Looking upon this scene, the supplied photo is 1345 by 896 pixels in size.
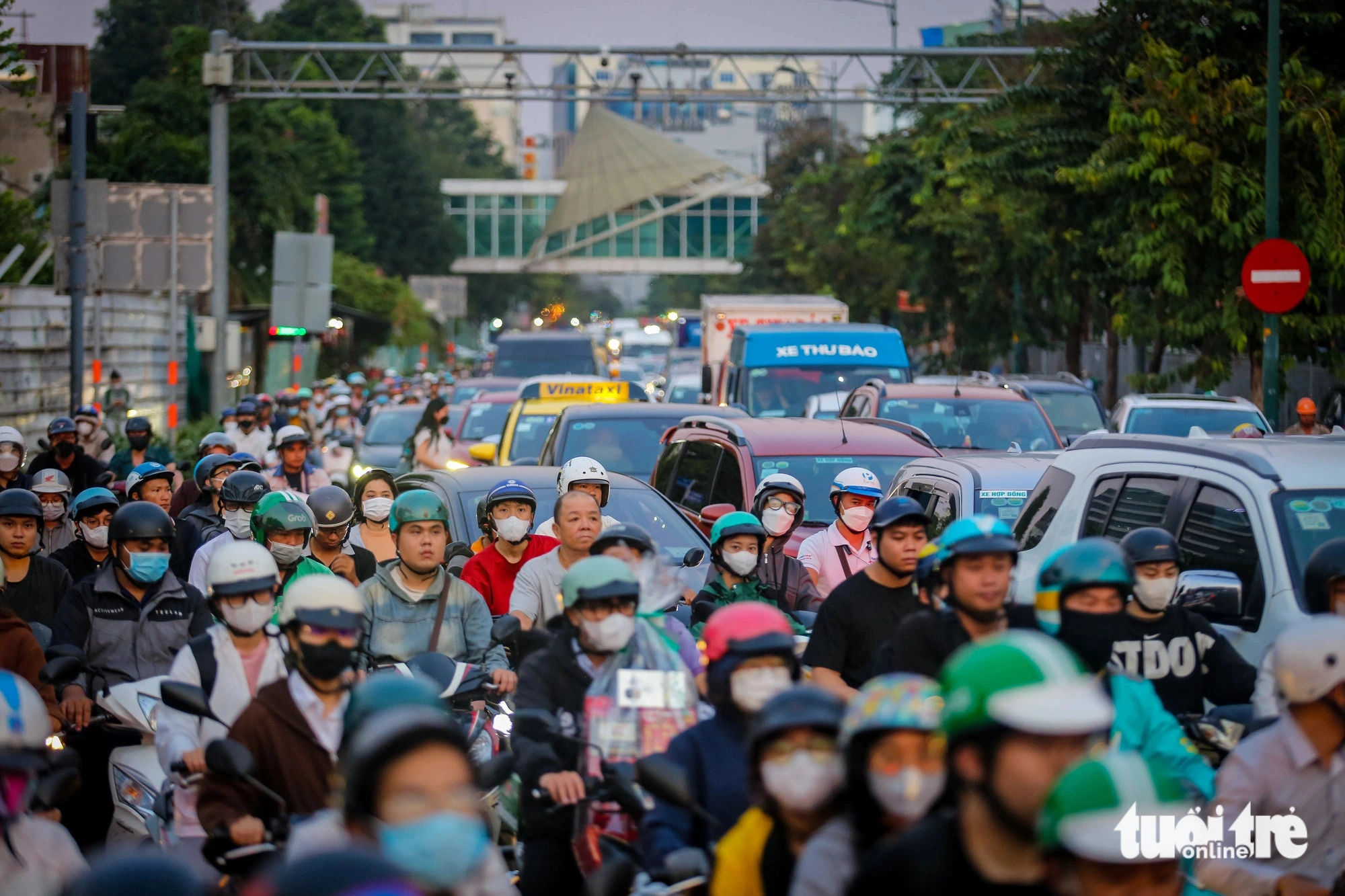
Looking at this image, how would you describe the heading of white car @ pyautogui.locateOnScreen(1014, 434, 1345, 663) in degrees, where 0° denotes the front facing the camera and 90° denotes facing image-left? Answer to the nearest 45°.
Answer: approximately 315°

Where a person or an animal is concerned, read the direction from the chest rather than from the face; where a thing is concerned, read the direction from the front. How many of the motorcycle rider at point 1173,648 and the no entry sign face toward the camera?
2

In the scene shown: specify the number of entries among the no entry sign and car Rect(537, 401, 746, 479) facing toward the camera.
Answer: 2

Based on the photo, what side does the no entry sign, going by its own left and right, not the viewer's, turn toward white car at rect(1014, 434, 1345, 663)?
front

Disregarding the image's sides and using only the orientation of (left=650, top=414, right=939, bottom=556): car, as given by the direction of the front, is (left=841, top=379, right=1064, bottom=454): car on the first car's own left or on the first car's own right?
on the first car's own left

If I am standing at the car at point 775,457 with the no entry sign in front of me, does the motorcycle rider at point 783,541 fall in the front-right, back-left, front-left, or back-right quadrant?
back-right

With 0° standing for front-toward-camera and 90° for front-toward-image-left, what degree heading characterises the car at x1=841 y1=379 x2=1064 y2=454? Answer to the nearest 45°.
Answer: approximately 315°

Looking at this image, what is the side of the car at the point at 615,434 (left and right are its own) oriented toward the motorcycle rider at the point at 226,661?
front

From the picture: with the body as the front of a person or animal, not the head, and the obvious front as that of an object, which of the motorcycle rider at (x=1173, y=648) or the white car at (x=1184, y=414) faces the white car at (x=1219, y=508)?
the white car at (x=1184, y=414)
